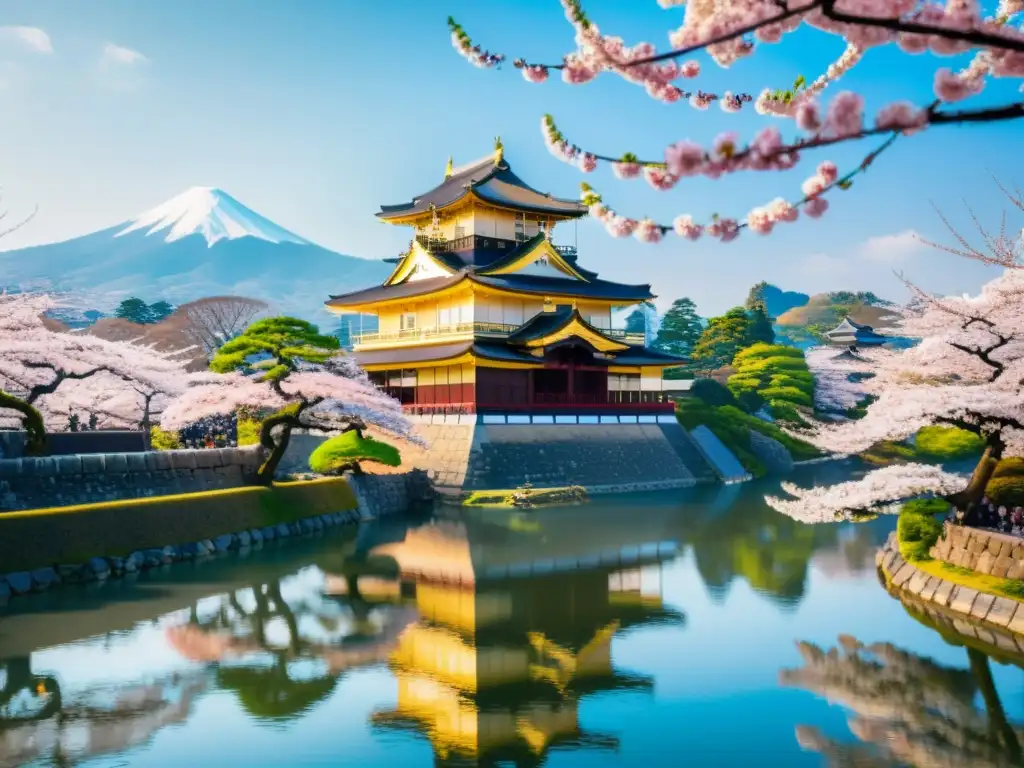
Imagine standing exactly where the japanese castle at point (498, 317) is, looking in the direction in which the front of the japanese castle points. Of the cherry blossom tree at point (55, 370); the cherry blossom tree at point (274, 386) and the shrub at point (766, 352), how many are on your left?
1

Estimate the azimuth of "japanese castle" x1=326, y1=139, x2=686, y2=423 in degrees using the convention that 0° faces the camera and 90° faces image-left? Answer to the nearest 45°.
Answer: approximately 315°

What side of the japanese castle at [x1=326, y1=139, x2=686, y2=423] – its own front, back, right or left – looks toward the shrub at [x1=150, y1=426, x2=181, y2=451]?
right

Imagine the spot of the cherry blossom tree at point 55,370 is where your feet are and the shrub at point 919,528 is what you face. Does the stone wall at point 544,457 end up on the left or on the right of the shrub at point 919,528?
left

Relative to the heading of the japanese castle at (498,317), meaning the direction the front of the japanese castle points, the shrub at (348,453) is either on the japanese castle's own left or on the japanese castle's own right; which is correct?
on the japanese castle's own right

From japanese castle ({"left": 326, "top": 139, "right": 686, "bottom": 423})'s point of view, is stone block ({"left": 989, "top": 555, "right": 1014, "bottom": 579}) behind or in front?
in front

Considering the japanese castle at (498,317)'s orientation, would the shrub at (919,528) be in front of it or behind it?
in front
